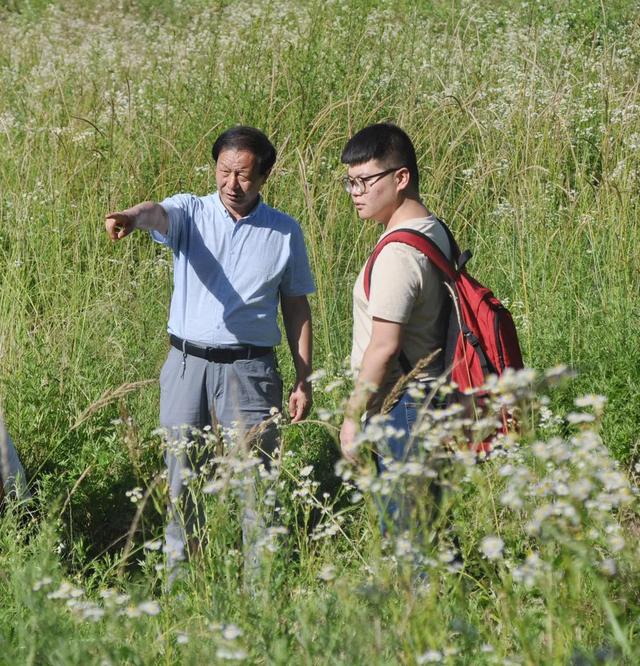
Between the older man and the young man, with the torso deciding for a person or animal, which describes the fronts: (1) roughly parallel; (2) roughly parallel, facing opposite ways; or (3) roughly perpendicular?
roughly perpendicular

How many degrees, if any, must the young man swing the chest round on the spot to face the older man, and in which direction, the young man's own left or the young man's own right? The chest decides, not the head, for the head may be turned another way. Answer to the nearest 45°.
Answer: approximately 45° to the young man's own right

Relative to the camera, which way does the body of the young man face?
to the viewer's left

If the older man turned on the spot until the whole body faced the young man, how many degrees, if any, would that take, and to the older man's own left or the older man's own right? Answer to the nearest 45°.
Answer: approximately 45° to the older man's own left

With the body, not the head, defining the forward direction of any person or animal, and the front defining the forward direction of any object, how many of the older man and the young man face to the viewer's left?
1
